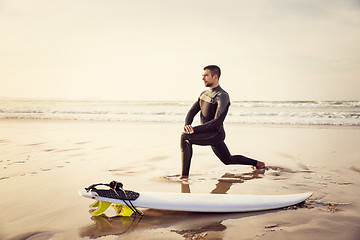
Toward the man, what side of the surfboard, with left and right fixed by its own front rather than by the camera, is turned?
left

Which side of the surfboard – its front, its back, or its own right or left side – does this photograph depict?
right
